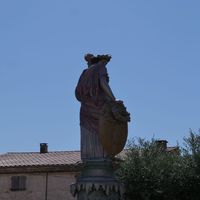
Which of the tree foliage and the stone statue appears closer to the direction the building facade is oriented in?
the stone statue

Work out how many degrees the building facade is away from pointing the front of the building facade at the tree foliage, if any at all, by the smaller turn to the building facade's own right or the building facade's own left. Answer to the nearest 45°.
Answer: approximately 45° to the building facade's own left

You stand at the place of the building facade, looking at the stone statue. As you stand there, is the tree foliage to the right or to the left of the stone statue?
left

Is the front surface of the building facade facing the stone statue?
yes

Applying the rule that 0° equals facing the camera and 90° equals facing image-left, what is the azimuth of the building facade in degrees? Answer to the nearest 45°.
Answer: approximately 0°
